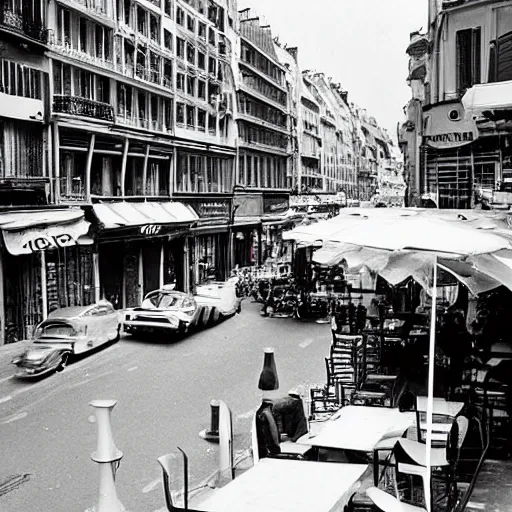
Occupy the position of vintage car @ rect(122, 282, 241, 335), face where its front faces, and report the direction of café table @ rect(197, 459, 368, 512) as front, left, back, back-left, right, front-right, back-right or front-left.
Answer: front-left

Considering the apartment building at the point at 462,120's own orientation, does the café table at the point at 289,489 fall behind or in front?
in front

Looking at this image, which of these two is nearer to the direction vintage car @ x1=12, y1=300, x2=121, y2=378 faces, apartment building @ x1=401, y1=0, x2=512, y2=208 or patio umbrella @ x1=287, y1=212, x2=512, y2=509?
the patio umbrella

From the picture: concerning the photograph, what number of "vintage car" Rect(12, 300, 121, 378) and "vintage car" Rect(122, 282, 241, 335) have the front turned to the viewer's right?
0

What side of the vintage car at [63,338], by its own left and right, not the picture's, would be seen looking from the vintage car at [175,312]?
back

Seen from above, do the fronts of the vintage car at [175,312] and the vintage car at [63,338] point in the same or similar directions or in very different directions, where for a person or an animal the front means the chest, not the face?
same or similar directions

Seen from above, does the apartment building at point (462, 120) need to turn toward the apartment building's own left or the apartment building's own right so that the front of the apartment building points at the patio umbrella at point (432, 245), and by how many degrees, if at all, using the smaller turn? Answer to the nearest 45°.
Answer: approximately 45° to the apartment building's own left

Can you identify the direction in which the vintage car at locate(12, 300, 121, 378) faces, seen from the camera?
facing the viewer and to the left of the viewer

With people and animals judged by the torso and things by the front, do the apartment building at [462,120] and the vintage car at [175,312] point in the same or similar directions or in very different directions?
same or similar directions

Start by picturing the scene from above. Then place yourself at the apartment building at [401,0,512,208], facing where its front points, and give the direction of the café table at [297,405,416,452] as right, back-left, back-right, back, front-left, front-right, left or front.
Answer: front-left

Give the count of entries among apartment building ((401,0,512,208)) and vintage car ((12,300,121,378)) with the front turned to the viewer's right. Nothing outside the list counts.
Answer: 0
